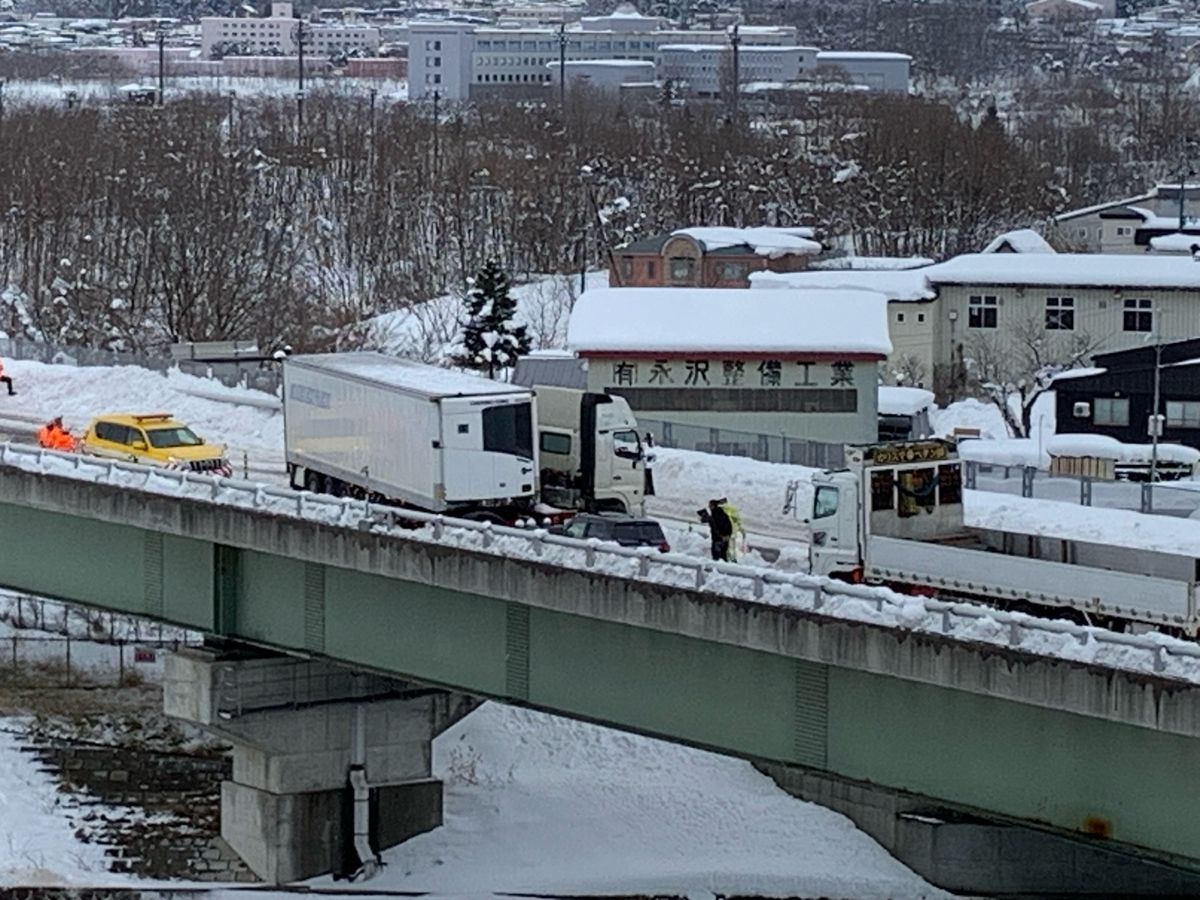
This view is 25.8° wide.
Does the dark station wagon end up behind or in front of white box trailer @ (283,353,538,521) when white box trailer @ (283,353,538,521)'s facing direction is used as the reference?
in front

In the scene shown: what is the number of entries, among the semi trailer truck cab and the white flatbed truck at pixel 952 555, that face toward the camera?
0

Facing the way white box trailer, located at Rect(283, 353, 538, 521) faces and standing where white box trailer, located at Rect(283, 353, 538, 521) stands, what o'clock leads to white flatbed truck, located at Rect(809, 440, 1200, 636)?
white flatbed truck, located at Rect(809, 440, 1200, 636) is roughly at 12 o'clock from white box trailer, located at Rect(283, 353, 538, 521).

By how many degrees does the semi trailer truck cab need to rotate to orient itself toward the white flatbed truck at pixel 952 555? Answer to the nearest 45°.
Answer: approximately 45° to its right

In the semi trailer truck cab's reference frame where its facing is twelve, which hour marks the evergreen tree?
The evergreen tree is roughly at 9 o'clock from the semi trailer truck cab.

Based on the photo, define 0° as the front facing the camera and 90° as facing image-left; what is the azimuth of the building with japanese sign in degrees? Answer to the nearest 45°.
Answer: approximately 0°

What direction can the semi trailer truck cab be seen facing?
to the viewer's right

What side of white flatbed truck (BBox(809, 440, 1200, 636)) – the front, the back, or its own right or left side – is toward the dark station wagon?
front

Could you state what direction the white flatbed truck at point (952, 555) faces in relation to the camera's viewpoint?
facing away from the viewer and to the left of the viewer

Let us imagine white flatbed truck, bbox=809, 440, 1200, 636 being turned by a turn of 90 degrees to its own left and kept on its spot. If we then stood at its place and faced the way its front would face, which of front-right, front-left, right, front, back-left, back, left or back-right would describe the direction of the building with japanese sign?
back-right

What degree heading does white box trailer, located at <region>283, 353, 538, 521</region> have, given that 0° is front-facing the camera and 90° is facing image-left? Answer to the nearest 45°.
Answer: approximately 315°

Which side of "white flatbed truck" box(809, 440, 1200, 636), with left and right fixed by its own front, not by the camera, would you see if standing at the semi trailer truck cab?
front

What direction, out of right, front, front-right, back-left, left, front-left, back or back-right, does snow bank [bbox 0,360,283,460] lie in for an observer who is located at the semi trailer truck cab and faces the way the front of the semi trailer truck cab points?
back-left
